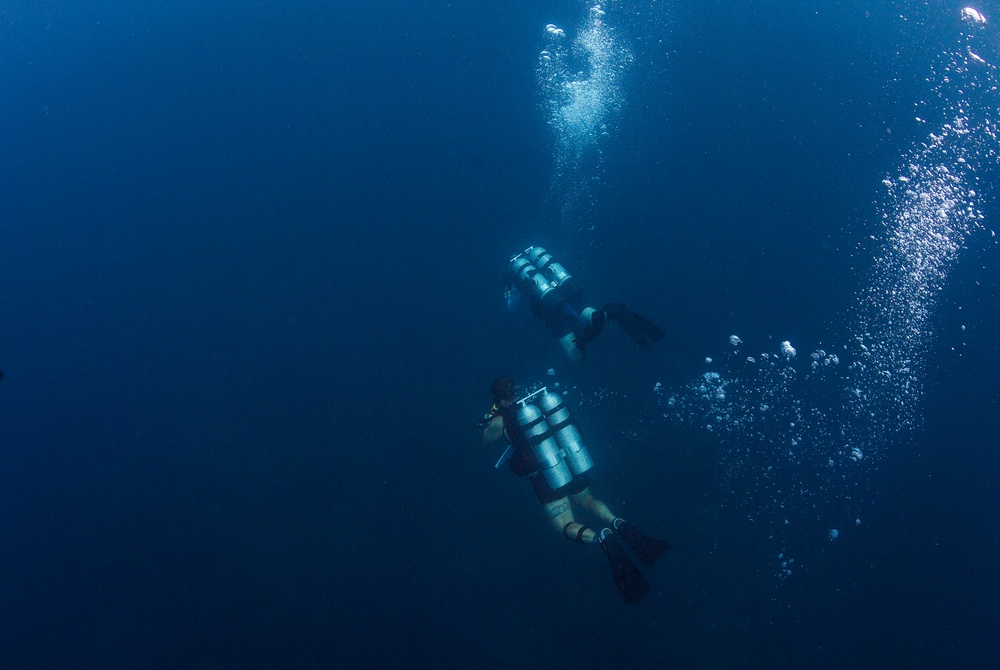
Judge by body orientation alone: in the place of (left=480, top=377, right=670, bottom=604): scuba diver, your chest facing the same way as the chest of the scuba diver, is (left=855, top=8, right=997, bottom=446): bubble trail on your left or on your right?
on your right

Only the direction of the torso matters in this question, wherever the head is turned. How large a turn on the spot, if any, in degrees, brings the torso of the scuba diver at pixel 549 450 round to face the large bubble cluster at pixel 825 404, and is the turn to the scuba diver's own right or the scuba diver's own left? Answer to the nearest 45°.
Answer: approximately 90° to the scuba diver's own right

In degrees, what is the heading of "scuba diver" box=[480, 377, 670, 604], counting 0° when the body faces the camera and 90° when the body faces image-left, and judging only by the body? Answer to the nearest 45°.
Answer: approximately 135°
